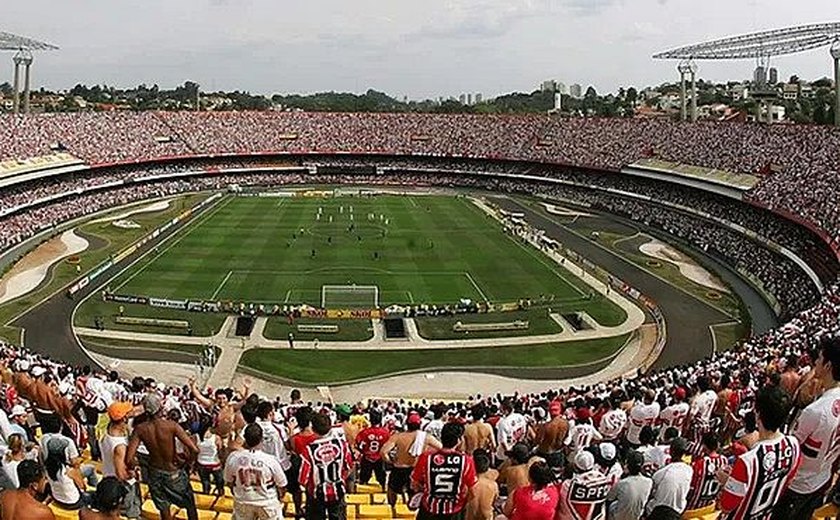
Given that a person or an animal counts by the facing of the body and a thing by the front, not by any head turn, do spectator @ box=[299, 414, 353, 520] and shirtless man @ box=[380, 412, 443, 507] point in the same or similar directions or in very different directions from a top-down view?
same or similar directions

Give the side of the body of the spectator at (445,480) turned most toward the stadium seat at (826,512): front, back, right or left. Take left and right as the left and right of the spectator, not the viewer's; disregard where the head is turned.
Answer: right

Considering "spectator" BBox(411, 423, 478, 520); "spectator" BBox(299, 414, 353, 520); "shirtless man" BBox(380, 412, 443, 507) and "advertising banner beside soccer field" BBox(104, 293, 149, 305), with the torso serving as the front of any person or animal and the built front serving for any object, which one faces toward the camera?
the advertising banner beside soccer field

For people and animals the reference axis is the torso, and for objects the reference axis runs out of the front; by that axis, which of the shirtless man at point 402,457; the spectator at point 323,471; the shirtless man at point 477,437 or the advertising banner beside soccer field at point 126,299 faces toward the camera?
the advertising banner beside soccer field

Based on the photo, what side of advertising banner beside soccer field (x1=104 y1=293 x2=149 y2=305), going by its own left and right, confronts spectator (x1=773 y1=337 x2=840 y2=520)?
front

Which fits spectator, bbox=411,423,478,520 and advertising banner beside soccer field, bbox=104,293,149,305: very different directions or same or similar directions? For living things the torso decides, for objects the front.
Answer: very different directions

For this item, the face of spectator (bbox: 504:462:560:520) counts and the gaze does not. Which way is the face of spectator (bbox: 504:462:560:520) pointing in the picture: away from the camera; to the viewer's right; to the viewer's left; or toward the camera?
away from the camera

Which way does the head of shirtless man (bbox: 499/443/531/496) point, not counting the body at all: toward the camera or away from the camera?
away from the camera

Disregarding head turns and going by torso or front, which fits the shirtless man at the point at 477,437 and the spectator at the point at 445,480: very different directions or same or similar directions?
same or similar directions

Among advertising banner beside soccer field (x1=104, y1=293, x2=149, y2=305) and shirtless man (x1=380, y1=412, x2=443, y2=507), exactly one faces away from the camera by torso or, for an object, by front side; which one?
the shirtless man

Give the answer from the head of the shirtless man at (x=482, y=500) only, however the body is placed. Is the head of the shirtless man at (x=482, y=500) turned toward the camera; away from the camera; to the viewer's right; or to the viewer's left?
away from the camera

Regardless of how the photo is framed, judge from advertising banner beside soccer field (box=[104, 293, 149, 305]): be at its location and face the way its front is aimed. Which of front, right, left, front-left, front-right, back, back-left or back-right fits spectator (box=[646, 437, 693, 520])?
front

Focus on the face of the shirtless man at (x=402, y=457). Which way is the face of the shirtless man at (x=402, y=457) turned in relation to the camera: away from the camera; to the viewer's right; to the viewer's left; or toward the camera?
away from the camera

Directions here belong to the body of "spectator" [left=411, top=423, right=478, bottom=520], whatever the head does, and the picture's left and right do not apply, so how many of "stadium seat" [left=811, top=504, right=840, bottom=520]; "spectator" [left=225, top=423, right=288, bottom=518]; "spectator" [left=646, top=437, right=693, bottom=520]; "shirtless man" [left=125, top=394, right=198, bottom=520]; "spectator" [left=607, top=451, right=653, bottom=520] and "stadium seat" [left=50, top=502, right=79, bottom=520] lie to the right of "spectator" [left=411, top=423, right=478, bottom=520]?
3

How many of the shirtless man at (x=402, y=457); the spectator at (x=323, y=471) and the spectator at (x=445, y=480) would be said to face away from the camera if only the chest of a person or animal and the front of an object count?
3

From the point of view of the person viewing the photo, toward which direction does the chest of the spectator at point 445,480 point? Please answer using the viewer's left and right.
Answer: facing away from the viewer

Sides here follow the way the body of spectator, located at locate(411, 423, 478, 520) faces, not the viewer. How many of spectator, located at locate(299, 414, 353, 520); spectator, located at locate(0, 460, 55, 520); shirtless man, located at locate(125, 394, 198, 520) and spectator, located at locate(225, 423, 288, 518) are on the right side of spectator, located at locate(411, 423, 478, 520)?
0

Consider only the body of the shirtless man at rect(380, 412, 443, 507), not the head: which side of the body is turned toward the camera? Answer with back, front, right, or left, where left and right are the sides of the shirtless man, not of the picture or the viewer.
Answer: back

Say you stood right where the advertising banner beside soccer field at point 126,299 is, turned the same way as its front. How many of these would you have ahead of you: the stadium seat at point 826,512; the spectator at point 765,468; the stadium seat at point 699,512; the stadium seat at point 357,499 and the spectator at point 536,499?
5

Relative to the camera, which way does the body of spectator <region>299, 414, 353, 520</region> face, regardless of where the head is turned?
away from the camera
